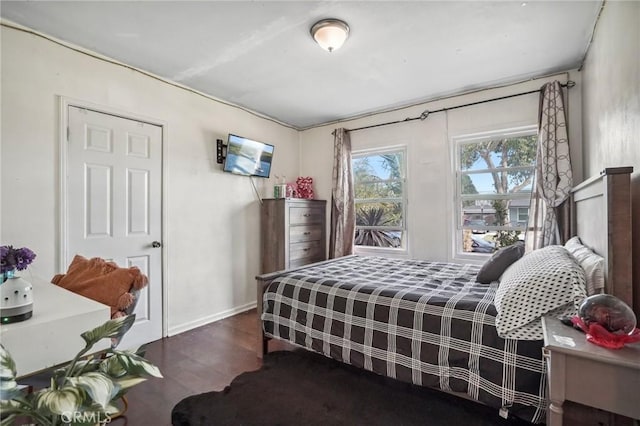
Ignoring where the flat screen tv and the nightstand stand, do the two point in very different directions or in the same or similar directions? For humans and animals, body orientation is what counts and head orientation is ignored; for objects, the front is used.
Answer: very different directions

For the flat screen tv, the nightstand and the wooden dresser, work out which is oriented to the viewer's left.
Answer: the nightstand

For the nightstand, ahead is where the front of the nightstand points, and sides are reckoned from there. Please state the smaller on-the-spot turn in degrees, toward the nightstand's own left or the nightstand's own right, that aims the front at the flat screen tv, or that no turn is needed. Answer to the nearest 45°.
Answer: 0° — it already faces it

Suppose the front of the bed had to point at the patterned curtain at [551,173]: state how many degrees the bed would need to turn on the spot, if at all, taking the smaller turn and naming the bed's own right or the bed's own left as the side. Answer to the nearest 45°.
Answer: approximately 135° to the bed's own right

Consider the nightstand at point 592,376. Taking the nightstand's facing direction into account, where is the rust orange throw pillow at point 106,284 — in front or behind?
in front

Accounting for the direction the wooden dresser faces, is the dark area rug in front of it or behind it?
in front

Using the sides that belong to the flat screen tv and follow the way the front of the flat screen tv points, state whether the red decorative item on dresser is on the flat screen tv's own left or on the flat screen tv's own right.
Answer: on the flat screen tv's own left

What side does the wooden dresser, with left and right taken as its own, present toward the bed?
front

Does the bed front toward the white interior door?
yes

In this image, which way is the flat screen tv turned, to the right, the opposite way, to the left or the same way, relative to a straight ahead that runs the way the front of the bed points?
the opposite way

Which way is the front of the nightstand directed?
to the viewer's left

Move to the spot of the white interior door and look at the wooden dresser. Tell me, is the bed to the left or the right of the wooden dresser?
right

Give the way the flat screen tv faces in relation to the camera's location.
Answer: facing the viewer and to the right of the viewer

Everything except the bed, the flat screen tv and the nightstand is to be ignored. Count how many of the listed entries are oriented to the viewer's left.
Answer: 2

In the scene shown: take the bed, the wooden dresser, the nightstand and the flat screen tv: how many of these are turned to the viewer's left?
2

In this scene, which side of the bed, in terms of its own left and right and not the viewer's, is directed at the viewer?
left

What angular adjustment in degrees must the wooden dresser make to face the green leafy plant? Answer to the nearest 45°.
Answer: approximately 45° to its right
